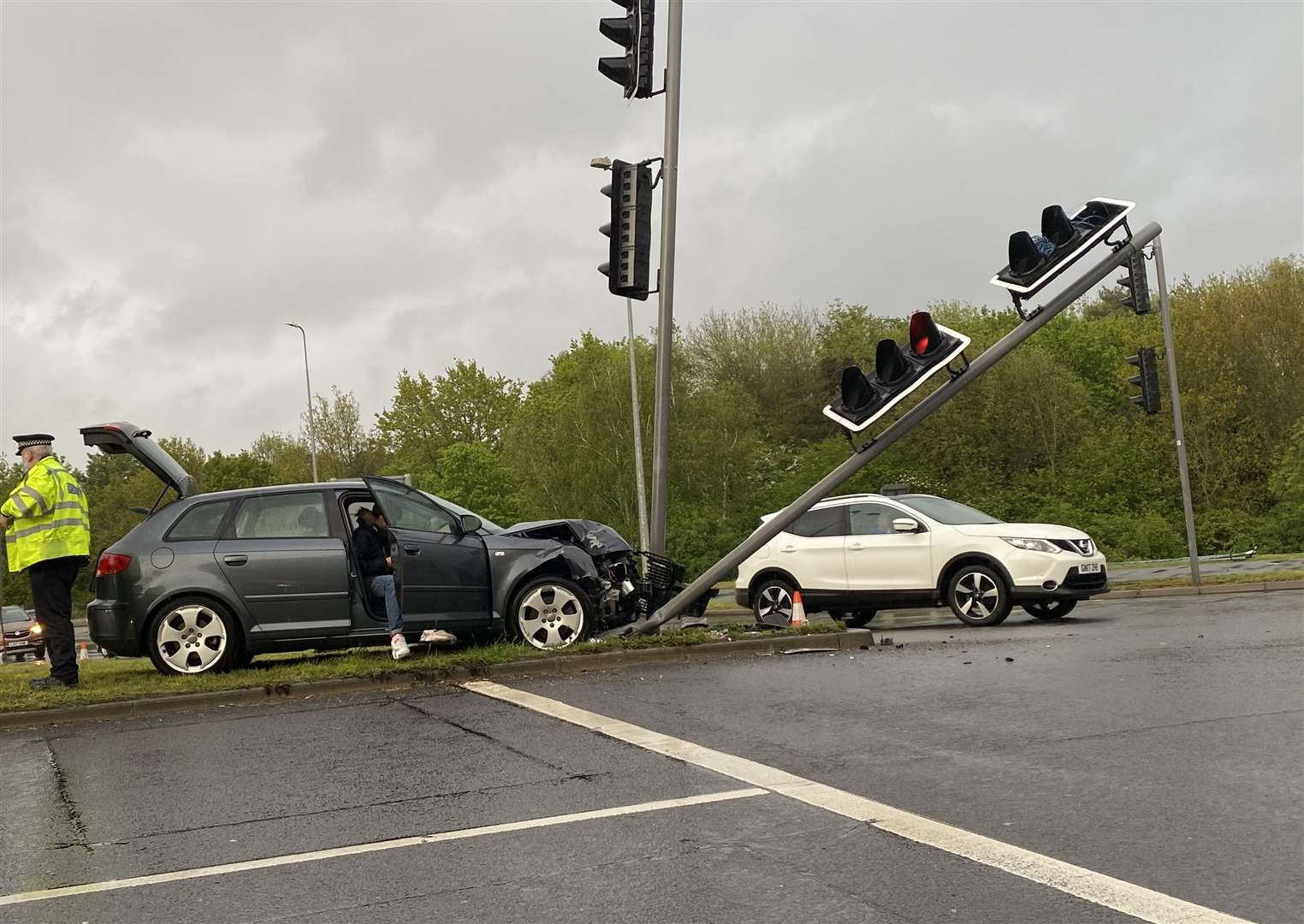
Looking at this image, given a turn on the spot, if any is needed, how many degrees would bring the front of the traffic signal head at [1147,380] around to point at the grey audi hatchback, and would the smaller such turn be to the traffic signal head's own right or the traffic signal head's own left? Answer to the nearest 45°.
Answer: approximately 45° to the traffic signal head's own left

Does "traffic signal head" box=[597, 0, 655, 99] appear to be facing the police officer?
yes

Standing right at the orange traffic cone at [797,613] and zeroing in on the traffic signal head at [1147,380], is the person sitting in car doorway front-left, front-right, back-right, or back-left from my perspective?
back-left

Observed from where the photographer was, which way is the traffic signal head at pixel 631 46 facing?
facing to the left of the viewer

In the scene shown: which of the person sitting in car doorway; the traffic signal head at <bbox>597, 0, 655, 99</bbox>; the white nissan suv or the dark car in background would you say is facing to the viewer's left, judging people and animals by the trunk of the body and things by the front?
the traffic signal head

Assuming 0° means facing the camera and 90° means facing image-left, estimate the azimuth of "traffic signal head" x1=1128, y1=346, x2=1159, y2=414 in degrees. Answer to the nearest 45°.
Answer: approximately 90°

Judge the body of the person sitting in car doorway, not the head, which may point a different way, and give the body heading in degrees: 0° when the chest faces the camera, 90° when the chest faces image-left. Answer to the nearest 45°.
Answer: approximately 315°

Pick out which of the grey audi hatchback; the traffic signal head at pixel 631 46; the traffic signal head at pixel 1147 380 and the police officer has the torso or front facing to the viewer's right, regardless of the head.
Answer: the grey audi hatchback

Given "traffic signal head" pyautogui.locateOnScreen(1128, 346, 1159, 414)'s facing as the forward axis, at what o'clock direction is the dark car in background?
The dark car in background is roughly at 12 o'clock from the traffic signal head.
